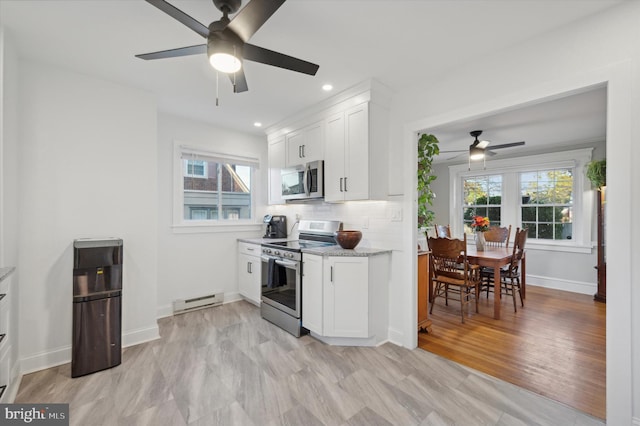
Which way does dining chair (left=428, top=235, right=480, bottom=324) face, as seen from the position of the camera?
facing away from the viewer and to the right of the viewer

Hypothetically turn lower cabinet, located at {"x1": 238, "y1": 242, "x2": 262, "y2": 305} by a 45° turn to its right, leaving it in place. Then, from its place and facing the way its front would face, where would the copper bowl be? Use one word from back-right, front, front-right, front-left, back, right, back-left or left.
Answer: back-left

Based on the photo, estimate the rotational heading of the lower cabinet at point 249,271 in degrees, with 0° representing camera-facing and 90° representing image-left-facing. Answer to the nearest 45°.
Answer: approximately 45°

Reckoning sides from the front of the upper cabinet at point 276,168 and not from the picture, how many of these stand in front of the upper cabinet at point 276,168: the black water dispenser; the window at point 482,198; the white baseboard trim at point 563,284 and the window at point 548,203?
1

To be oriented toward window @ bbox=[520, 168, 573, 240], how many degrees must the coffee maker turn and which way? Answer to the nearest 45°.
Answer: approximately 135° to its left

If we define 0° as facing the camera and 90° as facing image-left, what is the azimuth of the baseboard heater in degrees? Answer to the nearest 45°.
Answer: approximately 315°

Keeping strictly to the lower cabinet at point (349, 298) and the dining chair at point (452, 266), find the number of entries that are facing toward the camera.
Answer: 1

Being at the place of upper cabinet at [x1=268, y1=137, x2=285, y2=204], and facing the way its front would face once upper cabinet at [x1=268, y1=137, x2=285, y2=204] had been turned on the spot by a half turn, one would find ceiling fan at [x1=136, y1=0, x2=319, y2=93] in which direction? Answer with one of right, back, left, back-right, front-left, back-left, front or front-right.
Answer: back-right

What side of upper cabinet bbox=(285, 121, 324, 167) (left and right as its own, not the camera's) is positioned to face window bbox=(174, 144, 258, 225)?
right
